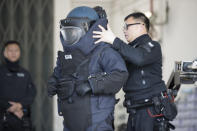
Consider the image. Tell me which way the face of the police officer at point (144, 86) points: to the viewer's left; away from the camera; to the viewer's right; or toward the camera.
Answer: to the viewer's left

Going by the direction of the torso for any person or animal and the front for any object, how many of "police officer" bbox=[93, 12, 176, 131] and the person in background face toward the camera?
1

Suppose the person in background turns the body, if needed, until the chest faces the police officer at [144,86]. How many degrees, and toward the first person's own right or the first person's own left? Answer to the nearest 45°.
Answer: approximately 45° to the first person's own left

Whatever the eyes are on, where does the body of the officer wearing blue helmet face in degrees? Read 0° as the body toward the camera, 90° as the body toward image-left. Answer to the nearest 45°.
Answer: approximately 45°

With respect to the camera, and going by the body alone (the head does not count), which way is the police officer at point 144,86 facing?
to the viewer's left

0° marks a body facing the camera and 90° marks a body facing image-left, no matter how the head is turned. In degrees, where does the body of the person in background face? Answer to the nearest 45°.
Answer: approximately 0°
